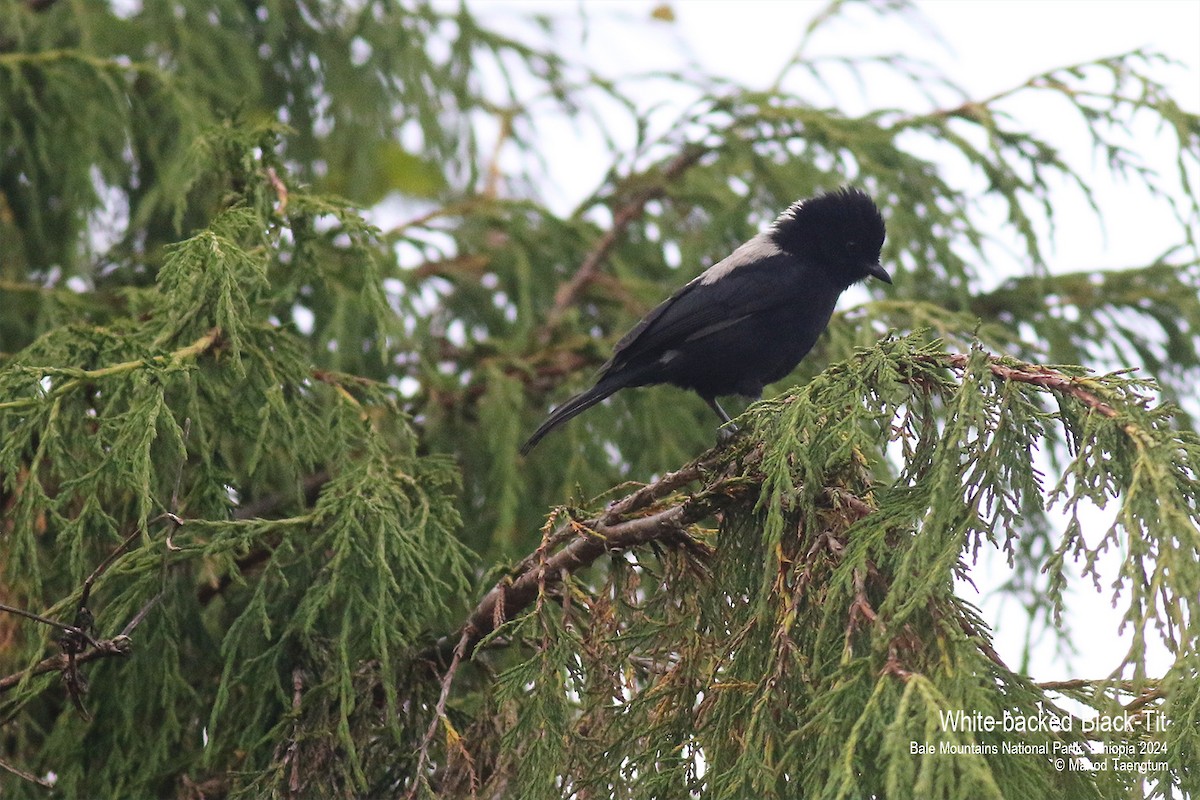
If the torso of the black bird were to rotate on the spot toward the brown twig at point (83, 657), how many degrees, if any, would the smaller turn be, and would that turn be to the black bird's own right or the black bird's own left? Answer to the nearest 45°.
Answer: approximately 135° to the black bird's own right

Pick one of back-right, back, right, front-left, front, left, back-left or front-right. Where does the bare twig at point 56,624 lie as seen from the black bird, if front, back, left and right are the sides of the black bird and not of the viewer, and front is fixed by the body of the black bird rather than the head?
back-right

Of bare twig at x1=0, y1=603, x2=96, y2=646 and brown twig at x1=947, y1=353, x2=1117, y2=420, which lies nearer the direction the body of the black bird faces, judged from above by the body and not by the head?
the brown twig

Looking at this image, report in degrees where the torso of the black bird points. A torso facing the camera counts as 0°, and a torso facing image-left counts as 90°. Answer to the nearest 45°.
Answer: approximately 270°
